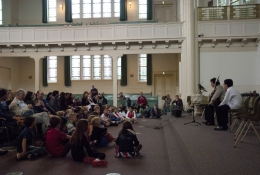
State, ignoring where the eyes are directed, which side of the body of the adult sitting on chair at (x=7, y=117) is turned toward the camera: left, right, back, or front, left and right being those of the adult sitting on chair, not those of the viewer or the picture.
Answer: right

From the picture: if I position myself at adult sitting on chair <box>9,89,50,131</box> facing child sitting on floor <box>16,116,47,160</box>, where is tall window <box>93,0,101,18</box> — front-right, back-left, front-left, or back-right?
back-left

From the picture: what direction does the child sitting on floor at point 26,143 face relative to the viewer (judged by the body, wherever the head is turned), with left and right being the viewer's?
facing to the right of the viewer

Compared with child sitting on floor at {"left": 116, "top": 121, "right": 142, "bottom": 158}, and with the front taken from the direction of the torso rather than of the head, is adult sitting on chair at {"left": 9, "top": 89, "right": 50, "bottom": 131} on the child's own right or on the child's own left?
on the child's own left

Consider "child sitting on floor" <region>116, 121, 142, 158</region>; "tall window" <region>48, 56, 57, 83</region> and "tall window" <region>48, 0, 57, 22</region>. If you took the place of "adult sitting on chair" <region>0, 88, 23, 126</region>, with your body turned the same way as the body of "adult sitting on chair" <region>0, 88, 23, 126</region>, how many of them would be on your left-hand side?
2

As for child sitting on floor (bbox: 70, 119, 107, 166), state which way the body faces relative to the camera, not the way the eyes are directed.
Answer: to the viewer's right

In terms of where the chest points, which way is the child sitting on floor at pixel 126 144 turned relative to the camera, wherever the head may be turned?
away from the camera

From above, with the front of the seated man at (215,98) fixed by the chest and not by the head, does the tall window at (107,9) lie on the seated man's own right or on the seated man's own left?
on the seated man's own right

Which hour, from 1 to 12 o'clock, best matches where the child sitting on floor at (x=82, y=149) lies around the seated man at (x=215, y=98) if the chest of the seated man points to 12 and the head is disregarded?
The child sitting on floor is roughly at 10 o'clock from the seated man.

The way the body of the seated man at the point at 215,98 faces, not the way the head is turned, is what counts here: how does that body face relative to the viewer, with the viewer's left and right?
facing to the left of the viewer

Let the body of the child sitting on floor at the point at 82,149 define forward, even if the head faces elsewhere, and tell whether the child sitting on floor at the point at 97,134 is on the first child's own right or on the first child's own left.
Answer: on the first child's own left

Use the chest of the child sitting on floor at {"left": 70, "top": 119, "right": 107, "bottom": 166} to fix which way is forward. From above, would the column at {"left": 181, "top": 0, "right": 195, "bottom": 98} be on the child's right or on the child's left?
on the child's left

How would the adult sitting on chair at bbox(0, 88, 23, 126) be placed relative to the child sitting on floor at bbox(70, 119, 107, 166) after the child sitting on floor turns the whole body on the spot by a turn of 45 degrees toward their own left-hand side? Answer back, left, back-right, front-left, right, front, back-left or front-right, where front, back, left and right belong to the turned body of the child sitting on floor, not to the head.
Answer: left

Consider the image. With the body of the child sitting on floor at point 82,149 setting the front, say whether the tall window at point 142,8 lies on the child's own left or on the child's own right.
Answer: on the child's own left

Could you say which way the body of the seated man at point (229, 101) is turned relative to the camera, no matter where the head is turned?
to the viewer's left
